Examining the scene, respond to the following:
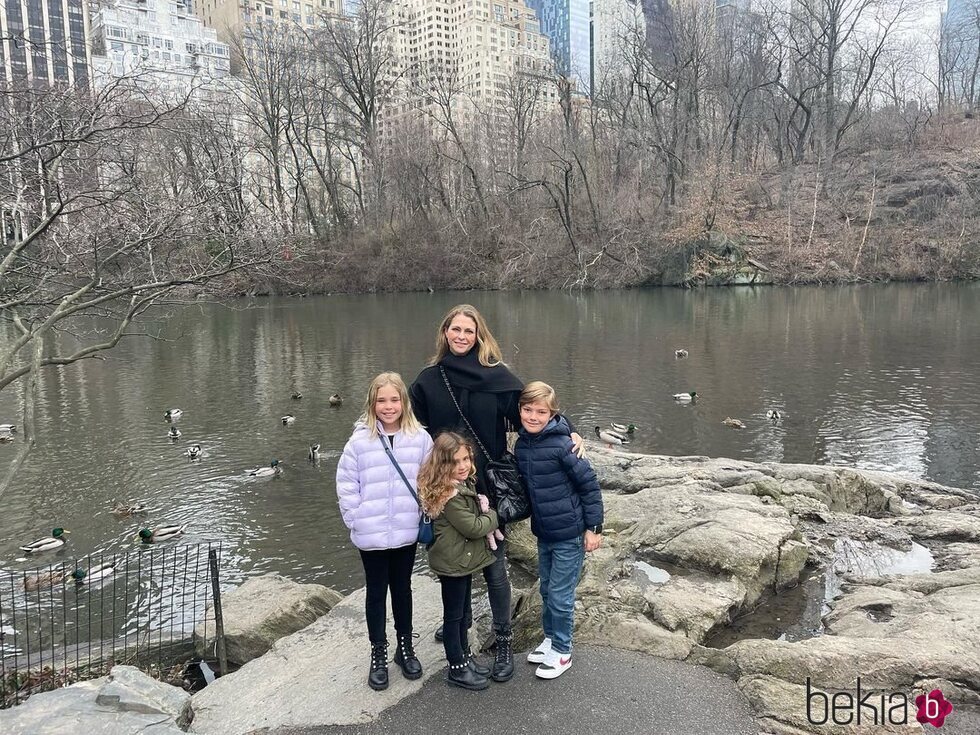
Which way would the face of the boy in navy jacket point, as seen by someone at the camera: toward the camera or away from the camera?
toward the camera

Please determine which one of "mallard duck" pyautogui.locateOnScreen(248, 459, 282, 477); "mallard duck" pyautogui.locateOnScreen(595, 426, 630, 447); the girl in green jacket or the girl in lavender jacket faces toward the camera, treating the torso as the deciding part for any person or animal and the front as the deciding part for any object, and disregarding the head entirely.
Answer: the girl in lavender jacket

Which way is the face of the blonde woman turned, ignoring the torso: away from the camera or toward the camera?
toward the camera

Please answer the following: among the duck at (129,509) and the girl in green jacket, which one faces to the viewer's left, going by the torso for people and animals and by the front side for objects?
the duck

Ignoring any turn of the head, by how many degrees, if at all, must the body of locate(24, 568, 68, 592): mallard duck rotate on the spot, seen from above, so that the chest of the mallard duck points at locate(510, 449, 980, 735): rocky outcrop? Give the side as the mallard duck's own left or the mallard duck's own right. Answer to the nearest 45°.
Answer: approximately 135° to the mallard duck's own left

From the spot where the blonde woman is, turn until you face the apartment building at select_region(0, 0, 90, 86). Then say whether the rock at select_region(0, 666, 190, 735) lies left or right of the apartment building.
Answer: left

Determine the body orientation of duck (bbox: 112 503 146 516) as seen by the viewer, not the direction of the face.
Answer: to the viewer's left

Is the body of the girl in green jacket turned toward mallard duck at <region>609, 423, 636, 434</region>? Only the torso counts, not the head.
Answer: no

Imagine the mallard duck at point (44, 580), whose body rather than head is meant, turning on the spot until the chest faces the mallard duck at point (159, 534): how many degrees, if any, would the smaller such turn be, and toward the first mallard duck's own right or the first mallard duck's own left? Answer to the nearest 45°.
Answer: approximately 135° to the first mallard duck's own right

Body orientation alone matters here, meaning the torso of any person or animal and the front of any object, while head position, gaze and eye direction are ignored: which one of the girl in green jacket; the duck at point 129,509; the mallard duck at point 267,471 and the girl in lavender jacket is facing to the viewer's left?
the duck

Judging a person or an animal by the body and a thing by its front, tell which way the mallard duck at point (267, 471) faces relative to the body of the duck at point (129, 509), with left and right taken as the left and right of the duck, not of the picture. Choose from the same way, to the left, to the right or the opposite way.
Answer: the opposite way

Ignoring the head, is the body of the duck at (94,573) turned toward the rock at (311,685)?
no

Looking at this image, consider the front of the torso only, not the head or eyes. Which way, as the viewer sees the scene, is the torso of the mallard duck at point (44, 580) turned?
to the viewer's left

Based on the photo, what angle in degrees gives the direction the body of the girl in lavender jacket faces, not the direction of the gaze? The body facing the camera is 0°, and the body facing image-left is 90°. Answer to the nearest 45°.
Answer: approximately 0°

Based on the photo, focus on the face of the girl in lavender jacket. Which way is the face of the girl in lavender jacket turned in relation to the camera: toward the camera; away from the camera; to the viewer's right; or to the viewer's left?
toward the camera

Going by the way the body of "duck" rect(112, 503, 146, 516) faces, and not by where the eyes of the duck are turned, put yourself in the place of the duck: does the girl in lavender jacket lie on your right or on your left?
on your left
